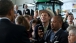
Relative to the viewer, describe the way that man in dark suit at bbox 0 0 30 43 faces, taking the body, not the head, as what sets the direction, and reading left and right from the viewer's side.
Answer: facing away from the viewer and to the right of the viewer

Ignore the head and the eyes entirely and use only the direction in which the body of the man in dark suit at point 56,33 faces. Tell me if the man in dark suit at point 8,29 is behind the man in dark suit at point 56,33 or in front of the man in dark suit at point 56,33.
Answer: in front

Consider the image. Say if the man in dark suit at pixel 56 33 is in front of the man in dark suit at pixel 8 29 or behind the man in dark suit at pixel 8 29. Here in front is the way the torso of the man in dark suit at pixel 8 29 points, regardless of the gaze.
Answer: in front

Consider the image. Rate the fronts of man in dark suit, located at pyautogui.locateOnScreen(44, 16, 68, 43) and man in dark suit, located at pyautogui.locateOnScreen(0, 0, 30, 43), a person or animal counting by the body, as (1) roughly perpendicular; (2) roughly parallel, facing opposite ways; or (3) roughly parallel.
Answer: roughly parallel, facing opposite ways

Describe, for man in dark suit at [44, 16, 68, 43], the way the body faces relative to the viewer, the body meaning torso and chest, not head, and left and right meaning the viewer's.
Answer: facing the viewer and to the left of the viewer
